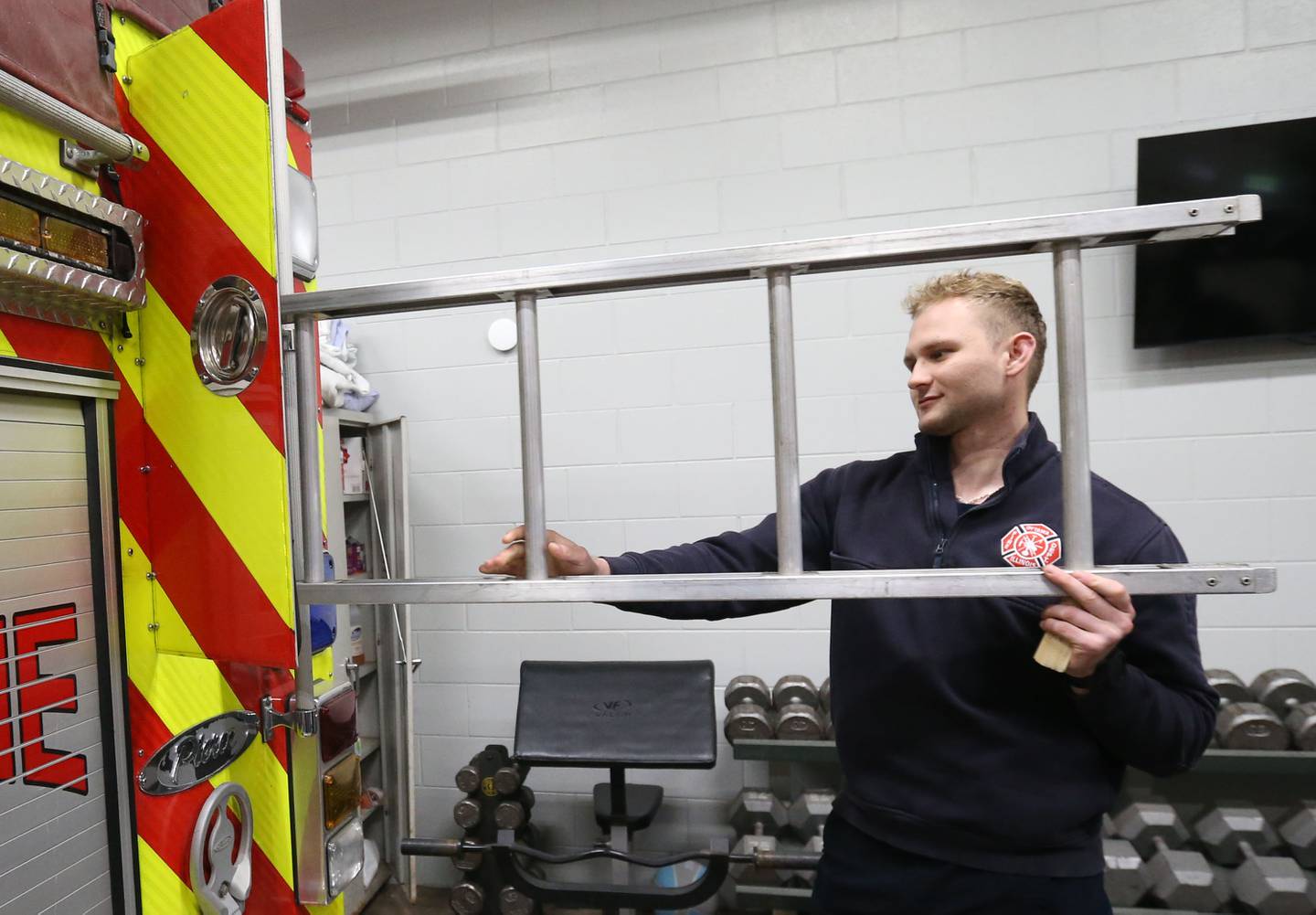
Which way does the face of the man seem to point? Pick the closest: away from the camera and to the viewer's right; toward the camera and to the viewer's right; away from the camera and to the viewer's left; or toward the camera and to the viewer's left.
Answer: toward the camera and to the viewer's left

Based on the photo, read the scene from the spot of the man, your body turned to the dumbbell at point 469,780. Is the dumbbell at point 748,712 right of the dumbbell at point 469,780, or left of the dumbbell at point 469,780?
right

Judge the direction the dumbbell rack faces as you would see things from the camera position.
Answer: facing the viewer

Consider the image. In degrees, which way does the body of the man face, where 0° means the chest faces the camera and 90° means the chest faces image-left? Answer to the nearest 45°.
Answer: approximately 45°

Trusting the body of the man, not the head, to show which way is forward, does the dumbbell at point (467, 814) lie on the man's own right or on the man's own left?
on the man's own right
